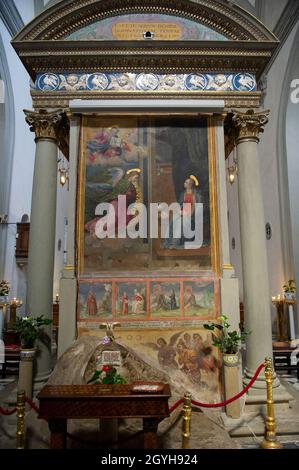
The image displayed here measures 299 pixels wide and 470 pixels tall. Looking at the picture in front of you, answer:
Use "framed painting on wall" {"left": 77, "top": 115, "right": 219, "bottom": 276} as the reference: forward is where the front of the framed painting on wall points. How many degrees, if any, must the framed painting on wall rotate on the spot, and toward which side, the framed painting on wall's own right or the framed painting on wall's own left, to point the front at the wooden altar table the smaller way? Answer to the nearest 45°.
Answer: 0° — it already faces it

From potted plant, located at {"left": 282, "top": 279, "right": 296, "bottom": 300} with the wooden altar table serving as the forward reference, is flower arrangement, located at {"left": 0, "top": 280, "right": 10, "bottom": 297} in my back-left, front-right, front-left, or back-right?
front-right

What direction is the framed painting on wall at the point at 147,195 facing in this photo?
toward the camera

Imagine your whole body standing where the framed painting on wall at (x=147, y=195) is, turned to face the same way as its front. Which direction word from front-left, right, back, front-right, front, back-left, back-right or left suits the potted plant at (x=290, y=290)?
back-left

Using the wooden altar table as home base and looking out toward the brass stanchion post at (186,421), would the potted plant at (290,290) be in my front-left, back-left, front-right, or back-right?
front-left

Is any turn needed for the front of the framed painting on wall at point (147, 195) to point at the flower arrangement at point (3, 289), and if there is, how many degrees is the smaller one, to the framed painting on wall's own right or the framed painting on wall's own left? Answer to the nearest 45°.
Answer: approximately 135° to the framed painting on wall's own right
